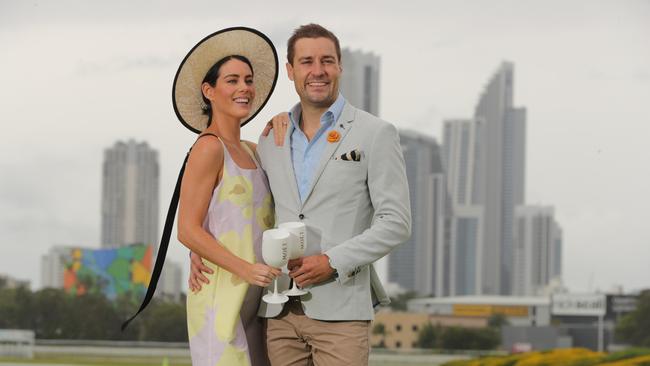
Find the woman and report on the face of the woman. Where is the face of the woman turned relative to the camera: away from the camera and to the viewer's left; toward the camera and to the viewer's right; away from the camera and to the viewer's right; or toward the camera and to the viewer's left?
toward the camera and to the viewer's right

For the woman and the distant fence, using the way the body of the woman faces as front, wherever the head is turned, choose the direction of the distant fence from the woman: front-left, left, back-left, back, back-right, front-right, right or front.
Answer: back-left

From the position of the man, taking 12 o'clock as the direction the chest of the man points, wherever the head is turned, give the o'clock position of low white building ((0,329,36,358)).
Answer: The low white building is roughly at 4 o'clock from the man.

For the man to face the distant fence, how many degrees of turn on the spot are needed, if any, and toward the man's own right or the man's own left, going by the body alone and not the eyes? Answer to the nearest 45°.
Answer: approximately 135° to the man's own right

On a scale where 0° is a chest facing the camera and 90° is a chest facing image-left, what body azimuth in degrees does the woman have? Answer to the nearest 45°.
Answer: approximately 315°

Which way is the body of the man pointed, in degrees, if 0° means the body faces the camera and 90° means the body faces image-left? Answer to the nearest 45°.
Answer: approximately 45°
